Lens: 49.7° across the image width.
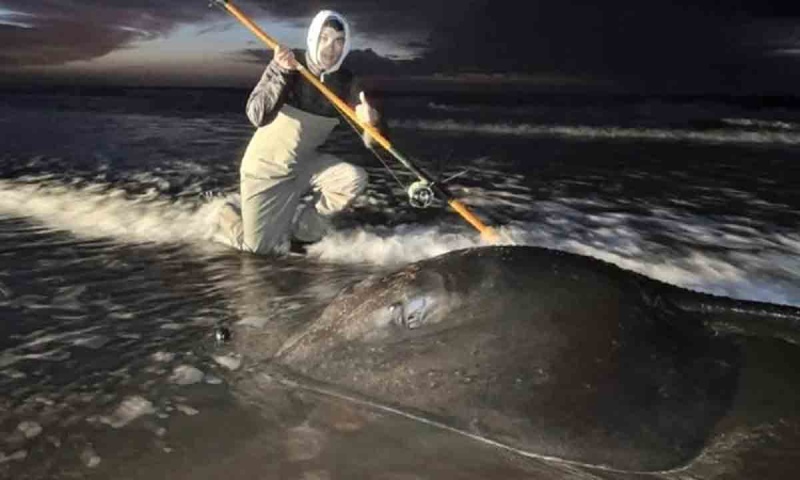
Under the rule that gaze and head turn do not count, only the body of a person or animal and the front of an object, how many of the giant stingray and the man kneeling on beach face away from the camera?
0

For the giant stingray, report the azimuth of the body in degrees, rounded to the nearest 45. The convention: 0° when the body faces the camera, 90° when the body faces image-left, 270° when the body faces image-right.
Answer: approximately 45°

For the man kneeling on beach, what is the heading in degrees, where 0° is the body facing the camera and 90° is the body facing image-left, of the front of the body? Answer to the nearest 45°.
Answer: approximately 315°

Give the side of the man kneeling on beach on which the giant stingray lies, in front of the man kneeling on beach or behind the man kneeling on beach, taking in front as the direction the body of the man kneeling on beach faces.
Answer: in front

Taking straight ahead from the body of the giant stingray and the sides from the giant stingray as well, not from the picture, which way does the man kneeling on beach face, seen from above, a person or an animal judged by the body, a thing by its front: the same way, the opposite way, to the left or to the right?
to the left

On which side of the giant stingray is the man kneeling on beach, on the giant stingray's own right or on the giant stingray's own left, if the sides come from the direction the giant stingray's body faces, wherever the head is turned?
on the giant stingray's own right
